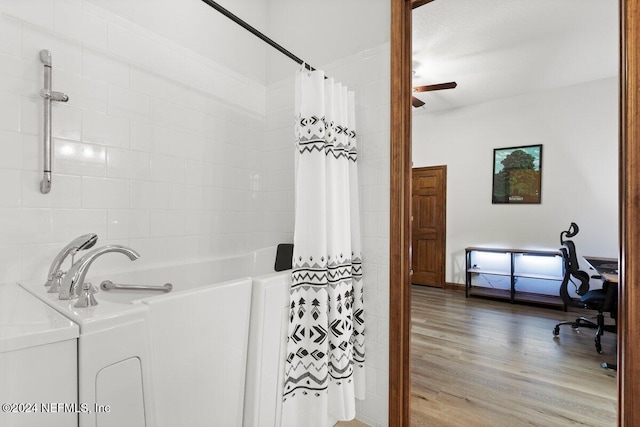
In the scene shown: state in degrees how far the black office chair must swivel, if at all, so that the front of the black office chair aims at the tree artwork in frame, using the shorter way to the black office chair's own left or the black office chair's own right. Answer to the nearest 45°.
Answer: approximately 135° to the black office chair's own left

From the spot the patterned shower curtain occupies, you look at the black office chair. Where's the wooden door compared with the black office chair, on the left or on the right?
left

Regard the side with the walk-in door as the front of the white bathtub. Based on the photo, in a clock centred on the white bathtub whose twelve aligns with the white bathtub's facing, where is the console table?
The console table is roughly at 10 o'clock from the white bathtub.

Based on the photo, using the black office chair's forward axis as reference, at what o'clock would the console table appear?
The console table is roughly at 8 o'clock from the black office chair.

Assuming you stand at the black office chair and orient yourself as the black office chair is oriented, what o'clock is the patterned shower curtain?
The patterned shower curtain is roughly at 4 o'clock from the black office chair.

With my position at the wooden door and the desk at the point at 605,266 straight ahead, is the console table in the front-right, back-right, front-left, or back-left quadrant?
front-left

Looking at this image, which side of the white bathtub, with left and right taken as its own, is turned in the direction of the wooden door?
left

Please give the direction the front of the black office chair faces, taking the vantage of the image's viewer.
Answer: facing to the right of the viewer

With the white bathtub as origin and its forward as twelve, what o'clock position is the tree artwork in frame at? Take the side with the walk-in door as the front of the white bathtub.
The tree artwork in frame is roughly at 10 o'clock from the white bathtub.

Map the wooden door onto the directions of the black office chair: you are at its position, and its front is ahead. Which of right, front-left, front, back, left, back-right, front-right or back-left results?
back-left

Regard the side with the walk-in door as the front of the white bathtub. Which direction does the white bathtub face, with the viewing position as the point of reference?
facing the viewer and to the right of the viewer

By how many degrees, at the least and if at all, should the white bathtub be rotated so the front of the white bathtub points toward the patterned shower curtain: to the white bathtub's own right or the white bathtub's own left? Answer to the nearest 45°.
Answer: approximately 45° to the white bathtub's own left

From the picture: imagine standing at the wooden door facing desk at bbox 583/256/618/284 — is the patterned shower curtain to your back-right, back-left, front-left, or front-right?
front-right

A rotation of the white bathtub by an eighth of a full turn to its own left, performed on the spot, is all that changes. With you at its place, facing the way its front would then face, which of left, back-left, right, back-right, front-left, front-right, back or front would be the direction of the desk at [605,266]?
front
